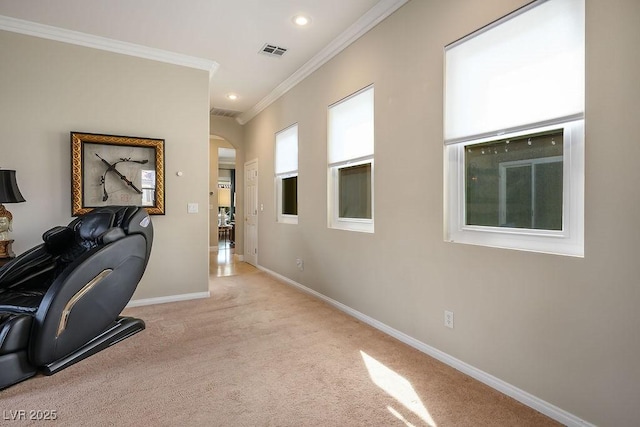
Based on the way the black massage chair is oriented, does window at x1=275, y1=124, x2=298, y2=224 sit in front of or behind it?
behind

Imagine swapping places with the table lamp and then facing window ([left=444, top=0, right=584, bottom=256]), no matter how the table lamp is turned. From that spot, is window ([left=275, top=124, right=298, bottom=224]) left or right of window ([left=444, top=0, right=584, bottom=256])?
left

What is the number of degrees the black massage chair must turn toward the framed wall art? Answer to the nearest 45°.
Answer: approximately 135° to its right

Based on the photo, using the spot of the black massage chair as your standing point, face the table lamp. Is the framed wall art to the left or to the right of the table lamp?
right

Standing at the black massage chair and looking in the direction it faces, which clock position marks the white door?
The white door is roughly at 6 o'clock from the black massage chair.

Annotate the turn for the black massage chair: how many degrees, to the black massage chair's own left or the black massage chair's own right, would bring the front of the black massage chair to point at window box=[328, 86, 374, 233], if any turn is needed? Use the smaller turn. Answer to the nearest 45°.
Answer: approximately 135° to the black massage chair's own left

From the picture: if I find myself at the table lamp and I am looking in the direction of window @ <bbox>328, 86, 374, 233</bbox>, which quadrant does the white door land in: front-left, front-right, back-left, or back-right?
front-left

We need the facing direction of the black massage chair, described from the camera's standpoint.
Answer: facing the viewer and to the left of the viewer

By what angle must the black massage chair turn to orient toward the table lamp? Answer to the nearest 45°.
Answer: approximately 90° to its right

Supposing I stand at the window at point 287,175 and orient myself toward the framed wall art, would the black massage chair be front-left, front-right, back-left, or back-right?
front-left

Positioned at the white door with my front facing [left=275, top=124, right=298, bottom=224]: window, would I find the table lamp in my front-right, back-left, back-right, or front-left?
front-right
